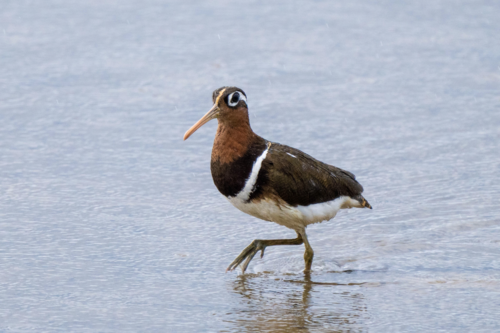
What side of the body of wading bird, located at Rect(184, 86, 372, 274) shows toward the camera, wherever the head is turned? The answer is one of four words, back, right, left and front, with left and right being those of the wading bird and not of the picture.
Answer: left
